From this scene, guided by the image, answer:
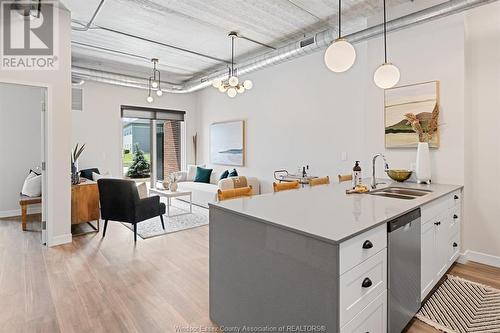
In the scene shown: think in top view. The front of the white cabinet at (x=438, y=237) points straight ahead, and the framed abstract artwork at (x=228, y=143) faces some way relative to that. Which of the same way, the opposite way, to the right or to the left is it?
to the right

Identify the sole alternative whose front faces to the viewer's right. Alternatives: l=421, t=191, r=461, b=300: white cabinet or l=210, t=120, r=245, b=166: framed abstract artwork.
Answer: the white cabinet

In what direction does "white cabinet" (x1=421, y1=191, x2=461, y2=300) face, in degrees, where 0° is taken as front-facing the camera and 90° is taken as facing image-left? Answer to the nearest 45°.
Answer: approximately 270°

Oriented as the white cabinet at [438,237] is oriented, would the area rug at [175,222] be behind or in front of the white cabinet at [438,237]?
behind

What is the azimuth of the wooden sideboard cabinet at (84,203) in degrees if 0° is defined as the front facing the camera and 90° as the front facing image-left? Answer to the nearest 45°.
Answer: approximately 270°

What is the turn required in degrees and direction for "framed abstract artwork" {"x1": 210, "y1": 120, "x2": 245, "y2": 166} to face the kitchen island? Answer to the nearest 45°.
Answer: approximately 45° to its left

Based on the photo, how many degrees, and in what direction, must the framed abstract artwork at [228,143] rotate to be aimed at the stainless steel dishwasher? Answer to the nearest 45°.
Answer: approximately 45° to its left

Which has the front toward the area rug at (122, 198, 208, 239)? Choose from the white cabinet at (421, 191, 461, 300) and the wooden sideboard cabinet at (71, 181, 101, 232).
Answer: the wooden sideboard cabinet

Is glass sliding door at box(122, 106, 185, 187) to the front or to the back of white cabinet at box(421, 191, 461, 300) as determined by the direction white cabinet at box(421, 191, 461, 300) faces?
to the back

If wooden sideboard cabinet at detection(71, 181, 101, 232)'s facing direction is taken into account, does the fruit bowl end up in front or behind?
in front
